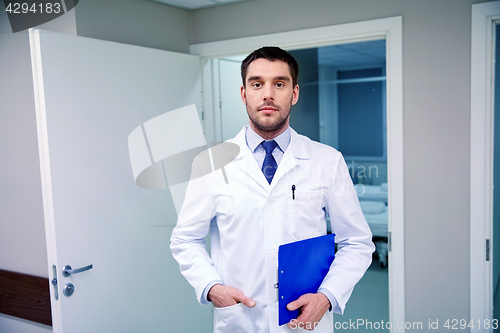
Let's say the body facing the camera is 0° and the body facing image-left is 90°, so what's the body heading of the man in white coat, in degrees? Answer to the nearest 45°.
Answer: approximately 0°

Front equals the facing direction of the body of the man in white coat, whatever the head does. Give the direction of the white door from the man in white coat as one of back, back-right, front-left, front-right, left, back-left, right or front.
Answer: back-right
